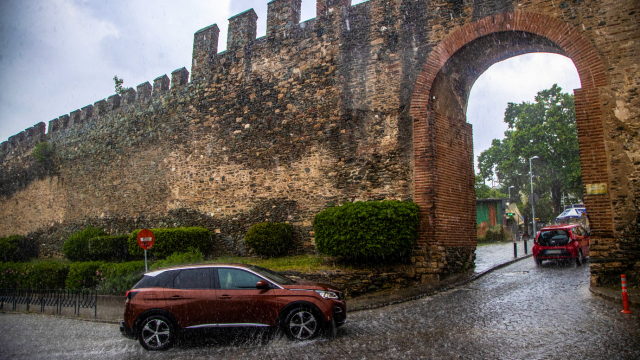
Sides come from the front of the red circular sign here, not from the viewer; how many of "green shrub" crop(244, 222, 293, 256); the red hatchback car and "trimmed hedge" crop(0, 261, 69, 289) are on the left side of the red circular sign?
2

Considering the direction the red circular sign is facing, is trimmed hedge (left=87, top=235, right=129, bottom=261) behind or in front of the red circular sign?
behind

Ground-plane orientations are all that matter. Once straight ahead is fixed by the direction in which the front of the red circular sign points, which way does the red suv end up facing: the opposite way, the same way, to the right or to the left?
to the left

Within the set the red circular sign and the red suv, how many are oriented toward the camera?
1

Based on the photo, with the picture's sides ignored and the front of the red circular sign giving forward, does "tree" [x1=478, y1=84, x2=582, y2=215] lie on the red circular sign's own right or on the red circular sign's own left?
on the red circular sign's own left

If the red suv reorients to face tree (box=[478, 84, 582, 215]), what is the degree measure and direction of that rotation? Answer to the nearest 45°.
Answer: approximately 45° to its left

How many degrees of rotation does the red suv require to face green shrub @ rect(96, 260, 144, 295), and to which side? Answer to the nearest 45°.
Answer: approximately 135° to its left

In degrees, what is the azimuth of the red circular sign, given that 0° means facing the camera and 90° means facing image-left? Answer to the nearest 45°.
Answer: approximately 0°

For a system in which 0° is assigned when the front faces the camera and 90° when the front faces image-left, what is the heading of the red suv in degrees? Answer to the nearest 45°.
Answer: approximately 270°

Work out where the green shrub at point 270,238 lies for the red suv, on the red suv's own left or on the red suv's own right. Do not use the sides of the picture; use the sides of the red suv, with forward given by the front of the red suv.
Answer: on the red suv's own left

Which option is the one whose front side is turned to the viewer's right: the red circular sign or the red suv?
the red suv
